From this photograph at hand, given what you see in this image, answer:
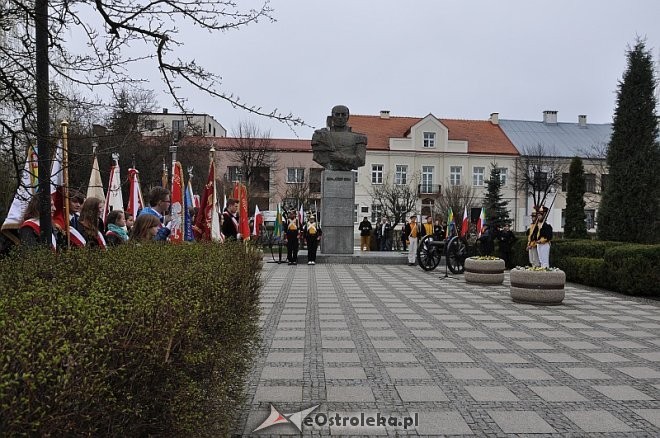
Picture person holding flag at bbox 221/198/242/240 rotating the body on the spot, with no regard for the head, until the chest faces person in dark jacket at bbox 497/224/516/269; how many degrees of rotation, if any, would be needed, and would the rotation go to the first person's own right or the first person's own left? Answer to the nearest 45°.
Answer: approximately 45° to the first person's own left

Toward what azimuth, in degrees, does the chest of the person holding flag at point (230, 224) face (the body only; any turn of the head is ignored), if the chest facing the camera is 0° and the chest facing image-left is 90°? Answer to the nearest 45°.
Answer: approximately 270°

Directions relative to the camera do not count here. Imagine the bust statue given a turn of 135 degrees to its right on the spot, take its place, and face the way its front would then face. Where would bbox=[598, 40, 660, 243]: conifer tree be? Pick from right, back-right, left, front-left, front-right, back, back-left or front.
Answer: back-right

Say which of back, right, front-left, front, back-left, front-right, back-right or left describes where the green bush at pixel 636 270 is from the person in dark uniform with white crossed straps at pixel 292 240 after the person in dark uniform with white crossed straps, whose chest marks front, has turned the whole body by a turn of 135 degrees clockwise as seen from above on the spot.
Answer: back

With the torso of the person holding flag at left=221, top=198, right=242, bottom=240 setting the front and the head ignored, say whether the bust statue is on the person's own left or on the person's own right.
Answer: on the person's own left

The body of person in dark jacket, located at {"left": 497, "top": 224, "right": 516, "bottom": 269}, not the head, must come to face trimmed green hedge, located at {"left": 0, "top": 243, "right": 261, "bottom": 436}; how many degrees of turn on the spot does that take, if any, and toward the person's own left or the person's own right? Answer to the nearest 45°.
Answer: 0° — they already face it

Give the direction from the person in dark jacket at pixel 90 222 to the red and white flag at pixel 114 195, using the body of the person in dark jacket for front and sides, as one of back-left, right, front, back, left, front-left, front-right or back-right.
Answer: left

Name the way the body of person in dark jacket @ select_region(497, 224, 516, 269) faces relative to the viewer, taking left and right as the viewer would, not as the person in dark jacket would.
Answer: facing the viewer

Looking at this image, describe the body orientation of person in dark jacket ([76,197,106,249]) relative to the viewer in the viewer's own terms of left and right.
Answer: facing to the right of the viewer

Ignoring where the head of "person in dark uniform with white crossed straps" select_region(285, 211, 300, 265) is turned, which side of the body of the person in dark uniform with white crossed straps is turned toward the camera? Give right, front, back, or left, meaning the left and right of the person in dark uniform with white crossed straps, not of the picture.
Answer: front

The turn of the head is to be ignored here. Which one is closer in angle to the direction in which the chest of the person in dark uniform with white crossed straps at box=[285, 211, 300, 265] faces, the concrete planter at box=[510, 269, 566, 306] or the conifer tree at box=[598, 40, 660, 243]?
the concrete planter

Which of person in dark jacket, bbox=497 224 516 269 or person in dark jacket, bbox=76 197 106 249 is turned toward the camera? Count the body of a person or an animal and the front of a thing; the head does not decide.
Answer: person in dark jacket, bbox=497 224 516 269

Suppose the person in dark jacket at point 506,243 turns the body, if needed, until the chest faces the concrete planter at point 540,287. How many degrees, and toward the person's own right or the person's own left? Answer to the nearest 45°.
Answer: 0° — they already face it

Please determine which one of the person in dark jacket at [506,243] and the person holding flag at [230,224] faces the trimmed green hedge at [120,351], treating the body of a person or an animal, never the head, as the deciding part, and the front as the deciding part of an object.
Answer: the person in dark jacket

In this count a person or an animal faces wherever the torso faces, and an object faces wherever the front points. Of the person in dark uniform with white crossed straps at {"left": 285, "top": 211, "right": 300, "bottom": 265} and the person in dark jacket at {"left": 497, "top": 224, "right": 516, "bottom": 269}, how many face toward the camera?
2

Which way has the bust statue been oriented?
toward the camera

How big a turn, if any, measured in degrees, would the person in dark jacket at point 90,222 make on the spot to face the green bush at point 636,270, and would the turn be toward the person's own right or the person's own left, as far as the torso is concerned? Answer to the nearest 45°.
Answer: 0° — they already face it
